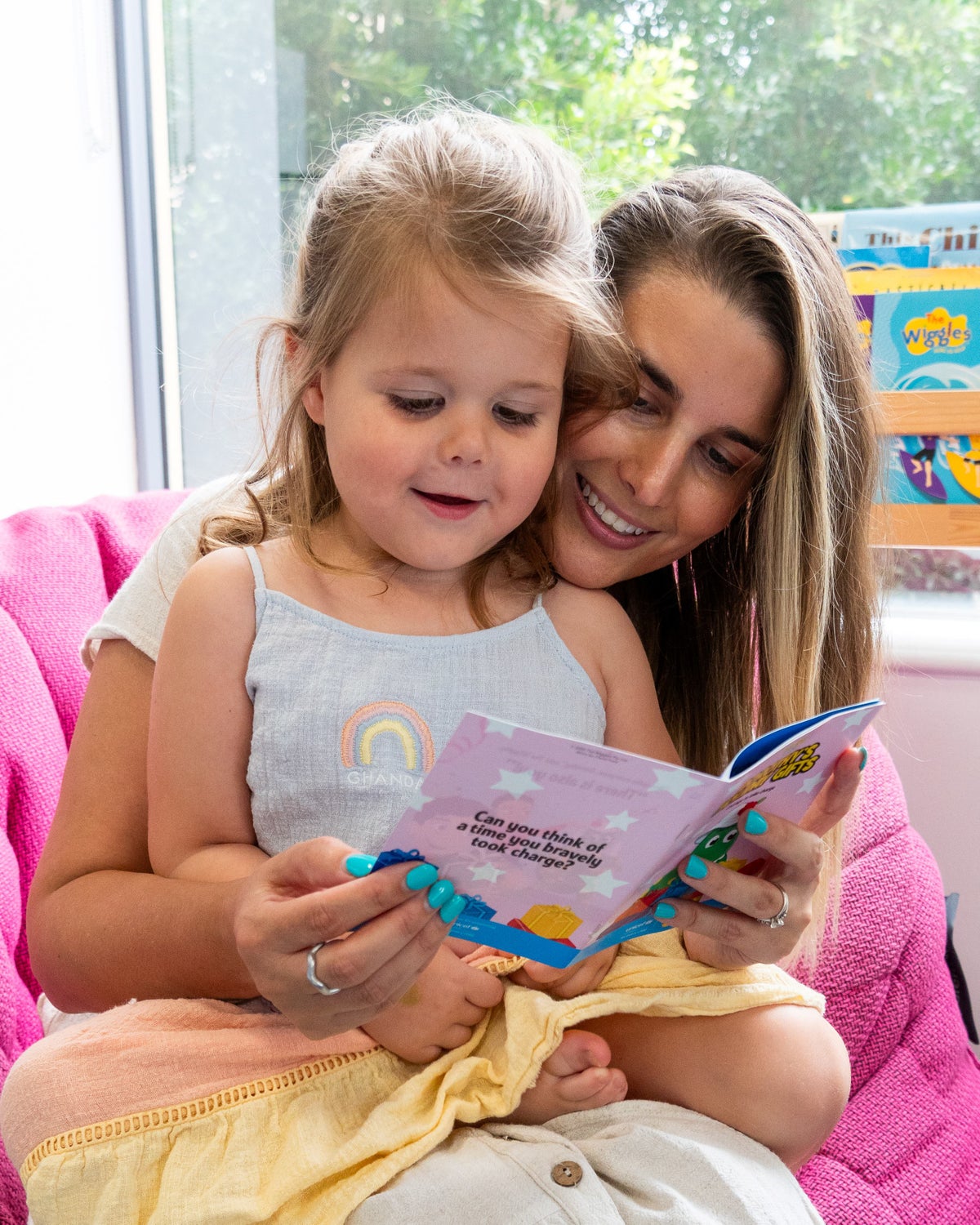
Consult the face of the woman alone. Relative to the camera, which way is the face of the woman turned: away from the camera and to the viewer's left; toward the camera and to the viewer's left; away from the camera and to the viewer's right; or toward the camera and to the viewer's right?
toward the camera and to the viewer's left

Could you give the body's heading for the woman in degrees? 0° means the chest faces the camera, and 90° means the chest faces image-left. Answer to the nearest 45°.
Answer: approximately 0°

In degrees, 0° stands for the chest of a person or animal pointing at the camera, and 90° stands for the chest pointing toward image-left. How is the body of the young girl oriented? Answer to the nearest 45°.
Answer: approximately 0°
